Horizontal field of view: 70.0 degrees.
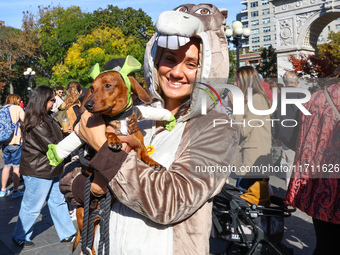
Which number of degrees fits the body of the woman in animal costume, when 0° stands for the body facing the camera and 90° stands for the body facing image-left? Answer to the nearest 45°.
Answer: approximately 45°

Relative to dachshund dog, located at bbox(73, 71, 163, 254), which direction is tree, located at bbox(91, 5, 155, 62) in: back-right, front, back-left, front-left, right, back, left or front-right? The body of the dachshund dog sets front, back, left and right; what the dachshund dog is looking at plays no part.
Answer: back-right

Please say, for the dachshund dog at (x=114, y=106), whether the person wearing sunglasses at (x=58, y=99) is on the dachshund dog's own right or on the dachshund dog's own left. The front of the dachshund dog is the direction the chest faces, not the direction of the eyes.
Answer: on the dachshund dog's own right

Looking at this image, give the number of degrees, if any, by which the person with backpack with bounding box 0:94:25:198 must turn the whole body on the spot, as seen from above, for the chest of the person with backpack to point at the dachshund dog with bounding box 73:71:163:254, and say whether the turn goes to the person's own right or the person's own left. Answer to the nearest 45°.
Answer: approximately 135° to the person's own right

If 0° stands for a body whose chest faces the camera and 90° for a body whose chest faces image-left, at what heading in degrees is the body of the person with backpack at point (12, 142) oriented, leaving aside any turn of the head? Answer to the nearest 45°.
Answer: approximately 225°
